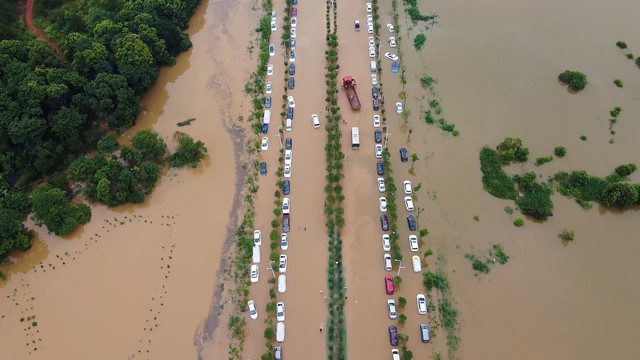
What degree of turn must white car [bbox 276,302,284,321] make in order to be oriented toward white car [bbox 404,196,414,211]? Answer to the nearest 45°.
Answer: approximately 90° to its left

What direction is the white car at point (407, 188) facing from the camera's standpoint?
away from the camera

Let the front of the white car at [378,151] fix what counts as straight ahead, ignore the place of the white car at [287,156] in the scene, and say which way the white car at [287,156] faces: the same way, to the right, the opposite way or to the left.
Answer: the opposite way

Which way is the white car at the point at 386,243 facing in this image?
away from the camera

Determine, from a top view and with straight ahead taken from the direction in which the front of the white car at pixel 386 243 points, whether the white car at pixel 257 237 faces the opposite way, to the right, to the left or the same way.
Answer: the opposite way

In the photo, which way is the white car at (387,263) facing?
away from the camera

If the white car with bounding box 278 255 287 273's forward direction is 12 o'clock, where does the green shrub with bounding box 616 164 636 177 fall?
The green shrub is roughly at 9 o'clock from the white car.

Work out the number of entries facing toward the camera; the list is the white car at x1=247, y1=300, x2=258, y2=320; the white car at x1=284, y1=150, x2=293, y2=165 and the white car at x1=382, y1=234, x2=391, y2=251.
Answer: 2

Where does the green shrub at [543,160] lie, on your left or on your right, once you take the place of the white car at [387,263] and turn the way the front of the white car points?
on your right

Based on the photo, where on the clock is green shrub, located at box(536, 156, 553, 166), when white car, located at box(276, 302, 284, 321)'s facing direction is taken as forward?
The green shrub is roughly at 9 o'clock from the white car.

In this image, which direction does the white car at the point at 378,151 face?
away from the camera
